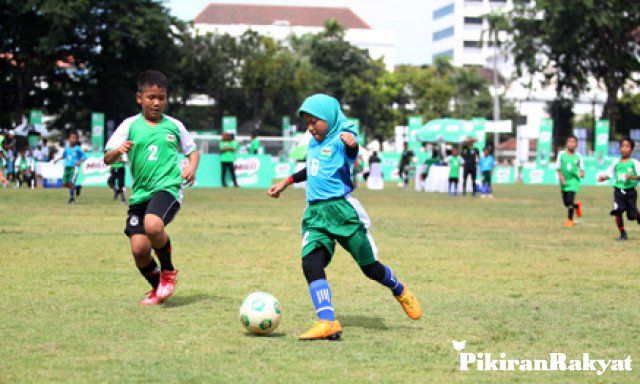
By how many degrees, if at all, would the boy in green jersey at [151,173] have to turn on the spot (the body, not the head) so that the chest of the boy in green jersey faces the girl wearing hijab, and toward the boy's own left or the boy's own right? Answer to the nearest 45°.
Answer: approximately 45° to the boy's own left

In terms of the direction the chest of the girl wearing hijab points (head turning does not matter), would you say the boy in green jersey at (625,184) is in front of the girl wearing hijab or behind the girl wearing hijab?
behind

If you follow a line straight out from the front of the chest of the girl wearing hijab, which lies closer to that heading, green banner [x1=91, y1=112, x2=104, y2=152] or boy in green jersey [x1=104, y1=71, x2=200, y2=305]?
the boy in green jersey

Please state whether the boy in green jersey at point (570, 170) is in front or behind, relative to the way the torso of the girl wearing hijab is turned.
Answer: behind

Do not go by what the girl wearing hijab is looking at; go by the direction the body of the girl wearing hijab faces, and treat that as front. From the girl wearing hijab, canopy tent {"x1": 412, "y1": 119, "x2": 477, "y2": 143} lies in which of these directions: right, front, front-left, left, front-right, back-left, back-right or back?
back-right

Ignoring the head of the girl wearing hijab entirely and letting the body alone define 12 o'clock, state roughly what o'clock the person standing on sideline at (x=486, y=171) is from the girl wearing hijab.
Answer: The person standing on sideline is roughly at 5 o'clock from the girl wearing hijab.

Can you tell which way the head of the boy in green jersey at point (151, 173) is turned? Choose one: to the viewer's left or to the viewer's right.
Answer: to the viewer's right

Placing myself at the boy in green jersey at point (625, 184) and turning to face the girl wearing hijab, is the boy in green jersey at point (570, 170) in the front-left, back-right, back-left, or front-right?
back-right

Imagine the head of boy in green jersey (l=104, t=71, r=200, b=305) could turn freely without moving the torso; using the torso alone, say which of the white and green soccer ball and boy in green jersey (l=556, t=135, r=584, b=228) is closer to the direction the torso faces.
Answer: the white and green soccer ball

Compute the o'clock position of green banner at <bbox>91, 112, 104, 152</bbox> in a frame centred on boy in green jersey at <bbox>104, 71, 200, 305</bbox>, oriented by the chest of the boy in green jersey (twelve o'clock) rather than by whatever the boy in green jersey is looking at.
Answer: The green banner is roughly at 6 o'clock from the boy in green jersey.

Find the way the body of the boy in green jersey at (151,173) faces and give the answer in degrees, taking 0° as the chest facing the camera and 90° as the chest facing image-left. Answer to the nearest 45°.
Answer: approximately 0°

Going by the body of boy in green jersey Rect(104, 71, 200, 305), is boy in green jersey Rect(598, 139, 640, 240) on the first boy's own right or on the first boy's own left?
on the first boy's own left
